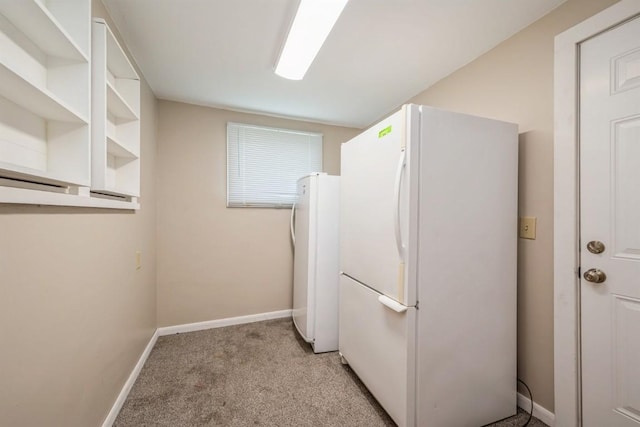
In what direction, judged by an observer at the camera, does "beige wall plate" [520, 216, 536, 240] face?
facing the viewer and to the left of the viewer

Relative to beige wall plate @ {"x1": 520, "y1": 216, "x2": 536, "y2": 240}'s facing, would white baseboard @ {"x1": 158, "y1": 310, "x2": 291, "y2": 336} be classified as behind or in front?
in front

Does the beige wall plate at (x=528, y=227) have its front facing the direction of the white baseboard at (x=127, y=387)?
yes

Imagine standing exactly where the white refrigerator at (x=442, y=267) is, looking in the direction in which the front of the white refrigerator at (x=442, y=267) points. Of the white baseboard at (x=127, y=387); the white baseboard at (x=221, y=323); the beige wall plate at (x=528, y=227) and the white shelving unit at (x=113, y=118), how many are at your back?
1

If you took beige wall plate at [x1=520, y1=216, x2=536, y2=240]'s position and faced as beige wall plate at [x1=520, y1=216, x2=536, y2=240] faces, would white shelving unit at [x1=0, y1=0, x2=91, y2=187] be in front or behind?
in front

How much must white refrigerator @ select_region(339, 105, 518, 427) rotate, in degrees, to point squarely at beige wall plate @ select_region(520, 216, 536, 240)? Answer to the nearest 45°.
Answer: approximately 180°

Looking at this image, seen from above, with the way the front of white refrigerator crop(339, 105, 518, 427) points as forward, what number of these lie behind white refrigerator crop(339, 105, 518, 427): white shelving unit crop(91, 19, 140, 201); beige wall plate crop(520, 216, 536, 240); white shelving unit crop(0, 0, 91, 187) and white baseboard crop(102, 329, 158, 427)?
1

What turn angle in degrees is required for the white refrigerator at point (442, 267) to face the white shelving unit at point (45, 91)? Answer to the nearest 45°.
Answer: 0° — it already faces it

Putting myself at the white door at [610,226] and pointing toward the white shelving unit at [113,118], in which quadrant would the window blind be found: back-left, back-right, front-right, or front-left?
front-right

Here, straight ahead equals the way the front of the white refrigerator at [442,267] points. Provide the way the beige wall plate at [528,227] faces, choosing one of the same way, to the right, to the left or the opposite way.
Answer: the same way

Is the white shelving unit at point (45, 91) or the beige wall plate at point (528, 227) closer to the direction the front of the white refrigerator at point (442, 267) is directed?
the white shelving unit

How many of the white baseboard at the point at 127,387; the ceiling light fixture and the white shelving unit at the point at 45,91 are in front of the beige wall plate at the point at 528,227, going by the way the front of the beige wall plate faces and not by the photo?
3
